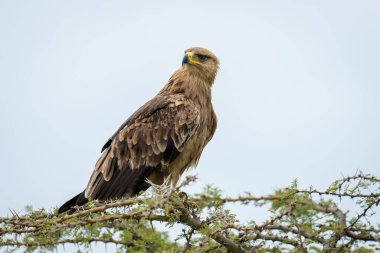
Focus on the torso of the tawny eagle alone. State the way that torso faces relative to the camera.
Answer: to the viewer's right
